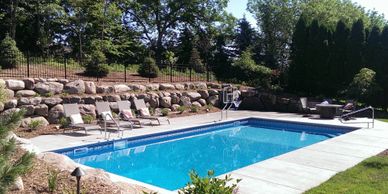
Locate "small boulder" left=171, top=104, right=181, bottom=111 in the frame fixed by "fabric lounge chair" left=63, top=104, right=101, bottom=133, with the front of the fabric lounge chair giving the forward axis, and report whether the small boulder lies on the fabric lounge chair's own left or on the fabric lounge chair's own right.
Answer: on the fabric lounge chair's own left

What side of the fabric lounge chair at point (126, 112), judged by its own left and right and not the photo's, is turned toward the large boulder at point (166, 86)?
left

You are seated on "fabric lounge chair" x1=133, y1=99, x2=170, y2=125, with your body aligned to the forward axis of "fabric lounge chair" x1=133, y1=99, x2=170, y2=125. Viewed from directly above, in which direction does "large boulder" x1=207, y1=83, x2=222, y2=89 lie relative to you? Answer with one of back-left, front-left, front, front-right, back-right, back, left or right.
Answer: left

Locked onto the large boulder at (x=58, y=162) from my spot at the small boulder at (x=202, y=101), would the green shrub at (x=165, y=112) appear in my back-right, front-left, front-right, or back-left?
front-right

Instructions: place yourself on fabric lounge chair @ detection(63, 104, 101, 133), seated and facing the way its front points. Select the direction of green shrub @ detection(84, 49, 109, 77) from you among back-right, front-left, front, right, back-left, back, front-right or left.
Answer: back-left

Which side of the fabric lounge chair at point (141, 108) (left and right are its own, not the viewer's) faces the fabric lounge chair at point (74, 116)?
right

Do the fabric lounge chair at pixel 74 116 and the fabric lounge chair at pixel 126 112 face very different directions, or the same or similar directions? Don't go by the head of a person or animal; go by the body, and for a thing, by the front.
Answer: same or similar directions

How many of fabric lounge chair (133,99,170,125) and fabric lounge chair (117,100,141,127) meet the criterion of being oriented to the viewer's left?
0

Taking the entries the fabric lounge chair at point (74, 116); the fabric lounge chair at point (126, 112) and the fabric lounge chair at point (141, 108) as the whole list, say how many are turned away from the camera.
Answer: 0

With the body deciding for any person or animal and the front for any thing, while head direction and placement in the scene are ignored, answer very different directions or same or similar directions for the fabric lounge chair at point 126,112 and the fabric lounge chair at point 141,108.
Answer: same or similar directions

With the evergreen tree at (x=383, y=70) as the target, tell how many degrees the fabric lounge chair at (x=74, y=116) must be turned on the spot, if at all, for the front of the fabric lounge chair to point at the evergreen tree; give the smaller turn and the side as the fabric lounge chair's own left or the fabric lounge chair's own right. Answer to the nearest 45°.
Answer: approximately 45° to the fabric lounge chair's own left

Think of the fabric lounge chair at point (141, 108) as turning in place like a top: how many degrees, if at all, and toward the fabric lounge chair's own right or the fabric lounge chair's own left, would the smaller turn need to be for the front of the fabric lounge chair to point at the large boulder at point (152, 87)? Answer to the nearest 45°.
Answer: approximately 135° to the fabric lounge chair's own left

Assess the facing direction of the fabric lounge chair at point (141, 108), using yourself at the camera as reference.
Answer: facing the viewer and to the right of the viewer

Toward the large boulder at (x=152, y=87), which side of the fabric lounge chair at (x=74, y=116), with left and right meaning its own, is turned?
left

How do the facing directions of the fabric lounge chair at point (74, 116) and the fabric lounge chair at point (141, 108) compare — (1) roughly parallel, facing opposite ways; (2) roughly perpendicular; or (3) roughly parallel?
roughly parallel

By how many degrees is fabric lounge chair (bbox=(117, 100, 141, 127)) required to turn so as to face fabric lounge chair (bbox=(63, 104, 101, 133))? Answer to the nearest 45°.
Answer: approximately 90° to its right
